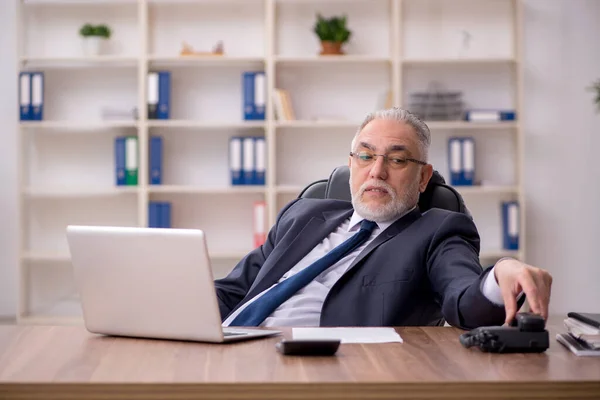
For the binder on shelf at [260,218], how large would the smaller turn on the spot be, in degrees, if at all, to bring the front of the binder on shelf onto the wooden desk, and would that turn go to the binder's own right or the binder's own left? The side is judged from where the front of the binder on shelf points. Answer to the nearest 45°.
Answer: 0° — it already faces it

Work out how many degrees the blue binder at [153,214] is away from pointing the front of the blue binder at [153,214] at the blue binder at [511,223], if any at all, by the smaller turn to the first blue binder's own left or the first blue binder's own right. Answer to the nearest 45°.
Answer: approximately 90° to the first blue binder's own left

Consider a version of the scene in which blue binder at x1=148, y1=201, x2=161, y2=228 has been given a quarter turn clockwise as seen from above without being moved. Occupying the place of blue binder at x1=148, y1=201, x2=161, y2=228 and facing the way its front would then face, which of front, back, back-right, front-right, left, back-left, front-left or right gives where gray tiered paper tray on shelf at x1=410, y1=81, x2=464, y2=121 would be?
back

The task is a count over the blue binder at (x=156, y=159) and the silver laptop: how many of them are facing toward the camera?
1

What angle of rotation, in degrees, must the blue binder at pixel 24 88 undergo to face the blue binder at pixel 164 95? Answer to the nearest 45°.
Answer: approximately 90° to its left

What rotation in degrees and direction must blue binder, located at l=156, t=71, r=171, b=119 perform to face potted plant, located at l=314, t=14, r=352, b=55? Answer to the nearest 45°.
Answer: approximately 90° to its left

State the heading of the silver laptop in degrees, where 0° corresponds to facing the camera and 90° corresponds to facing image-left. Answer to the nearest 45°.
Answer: approximately 225°

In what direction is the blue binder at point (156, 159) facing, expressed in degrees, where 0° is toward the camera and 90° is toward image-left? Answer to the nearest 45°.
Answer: approximately 0°

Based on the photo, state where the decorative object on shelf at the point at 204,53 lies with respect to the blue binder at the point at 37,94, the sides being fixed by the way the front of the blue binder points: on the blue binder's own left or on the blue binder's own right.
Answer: on the blue binder's own left

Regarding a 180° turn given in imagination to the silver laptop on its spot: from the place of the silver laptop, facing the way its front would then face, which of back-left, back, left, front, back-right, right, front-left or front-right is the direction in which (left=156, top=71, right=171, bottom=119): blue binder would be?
back-right
